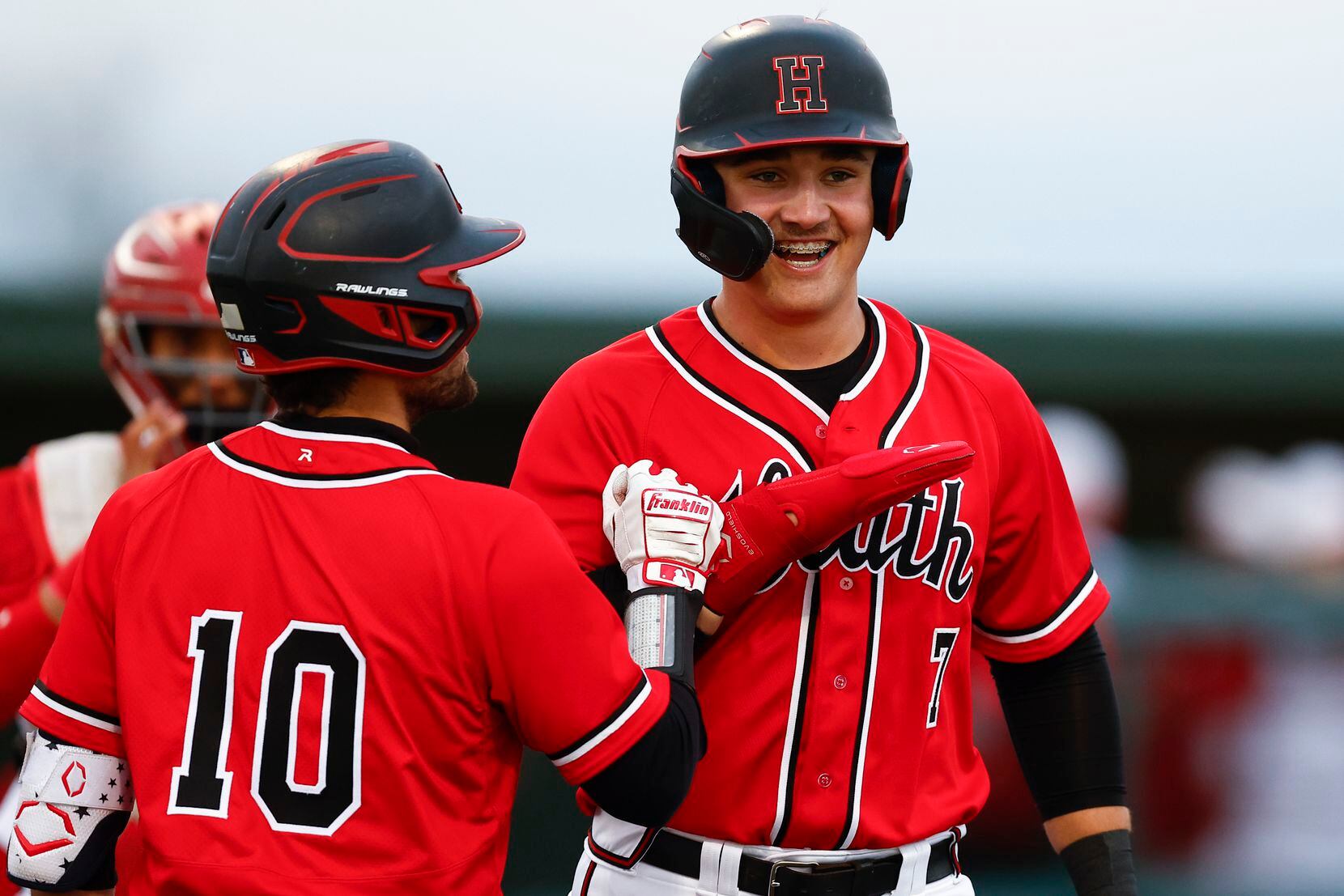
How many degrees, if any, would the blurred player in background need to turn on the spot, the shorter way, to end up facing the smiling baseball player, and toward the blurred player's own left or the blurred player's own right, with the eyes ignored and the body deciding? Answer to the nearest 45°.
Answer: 0° — they already face them

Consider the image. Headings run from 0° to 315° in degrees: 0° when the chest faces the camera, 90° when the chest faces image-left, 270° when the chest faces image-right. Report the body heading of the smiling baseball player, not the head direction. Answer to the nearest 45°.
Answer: approximately 0°

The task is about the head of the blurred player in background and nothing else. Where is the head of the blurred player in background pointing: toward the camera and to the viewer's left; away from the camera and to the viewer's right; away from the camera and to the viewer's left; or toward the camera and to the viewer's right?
toward the camera and to the viewer's right

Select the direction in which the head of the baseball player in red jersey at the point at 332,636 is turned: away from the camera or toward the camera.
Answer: away from the camera

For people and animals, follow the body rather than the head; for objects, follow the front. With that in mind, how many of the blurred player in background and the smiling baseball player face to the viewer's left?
0

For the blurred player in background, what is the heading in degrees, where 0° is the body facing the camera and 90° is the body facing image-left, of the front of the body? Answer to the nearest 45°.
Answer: approximately 315°
